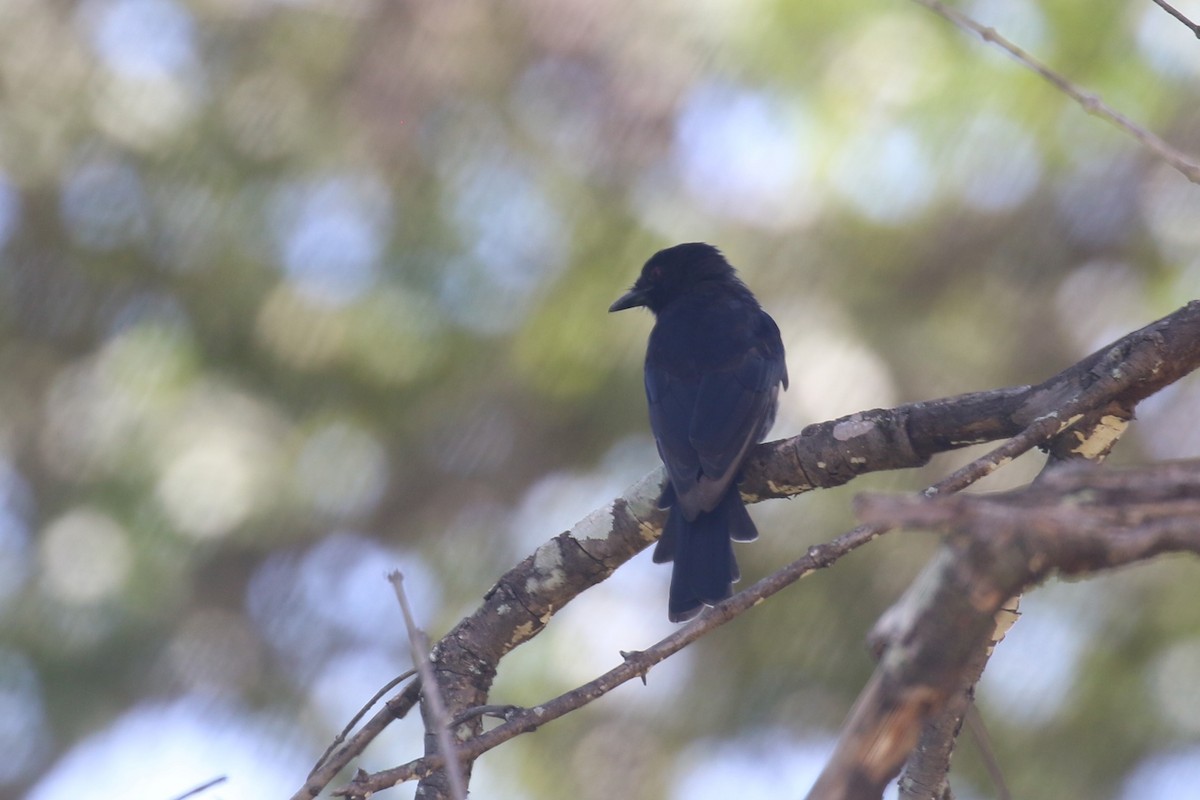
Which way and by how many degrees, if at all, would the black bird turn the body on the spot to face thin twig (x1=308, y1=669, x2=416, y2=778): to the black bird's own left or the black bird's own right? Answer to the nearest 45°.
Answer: approximately 135° to the black bird's own left

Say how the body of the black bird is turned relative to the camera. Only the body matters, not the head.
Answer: away from the camera

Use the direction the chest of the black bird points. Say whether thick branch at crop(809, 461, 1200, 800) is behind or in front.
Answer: behind

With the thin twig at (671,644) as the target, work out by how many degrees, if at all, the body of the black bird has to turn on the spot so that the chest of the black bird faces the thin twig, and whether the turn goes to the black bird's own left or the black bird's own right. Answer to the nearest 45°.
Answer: approximately 180°
